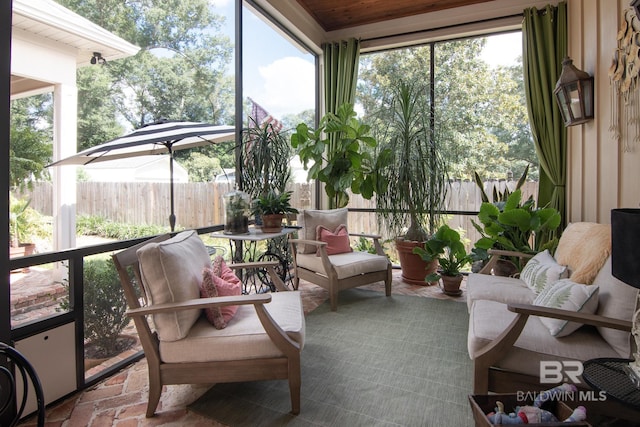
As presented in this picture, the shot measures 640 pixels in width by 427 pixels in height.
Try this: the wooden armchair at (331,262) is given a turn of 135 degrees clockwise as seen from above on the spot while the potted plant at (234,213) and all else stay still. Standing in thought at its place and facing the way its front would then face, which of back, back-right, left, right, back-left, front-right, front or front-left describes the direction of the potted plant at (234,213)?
front-left

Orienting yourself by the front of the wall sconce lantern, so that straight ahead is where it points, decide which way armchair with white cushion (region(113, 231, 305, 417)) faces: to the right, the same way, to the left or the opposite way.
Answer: the opposite way

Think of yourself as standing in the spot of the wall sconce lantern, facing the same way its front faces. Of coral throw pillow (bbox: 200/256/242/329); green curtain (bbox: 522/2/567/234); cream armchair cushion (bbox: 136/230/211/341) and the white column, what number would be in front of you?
3

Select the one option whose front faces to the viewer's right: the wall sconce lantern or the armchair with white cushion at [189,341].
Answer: the armchair with white cushion

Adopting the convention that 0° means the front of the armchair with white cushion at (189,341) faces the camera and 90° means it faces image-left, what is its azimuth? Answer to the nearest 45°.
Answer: approximately 270°

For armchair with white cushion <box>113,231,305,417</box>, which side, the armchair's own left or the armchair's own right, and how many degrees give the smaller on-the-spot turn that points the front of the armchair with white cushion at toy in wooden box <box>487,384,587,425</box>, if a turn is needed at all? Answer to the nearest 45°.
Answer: approximately 45° to the armchair's own right

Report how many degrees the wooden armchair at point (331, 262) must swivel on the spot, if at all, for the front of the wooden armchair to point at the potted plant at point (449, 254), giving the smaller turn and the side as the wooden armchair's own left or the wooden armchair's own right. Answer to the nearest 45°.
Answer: approximately 45° to the wooden armchair's own left

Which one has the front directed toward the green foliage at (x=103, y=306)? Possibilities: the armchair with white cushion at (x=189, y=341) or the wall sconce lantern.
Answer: the wall sconce lantern

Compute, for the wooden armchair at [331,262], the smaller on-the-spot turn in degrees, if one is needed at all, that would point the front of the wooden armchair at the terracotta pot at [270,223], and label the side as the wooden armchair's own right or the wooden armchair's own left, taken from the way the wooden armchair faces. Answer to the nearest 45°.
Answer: approximately 90° to the wooden armchair's own right

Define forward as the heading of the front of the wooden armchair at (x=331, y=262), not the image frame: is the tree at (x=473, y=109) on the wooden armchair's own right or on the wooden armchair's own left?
on the wooden armchair's own left
